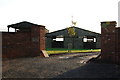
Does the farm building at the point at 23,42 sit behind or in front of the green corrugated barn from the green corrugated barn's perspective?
in front

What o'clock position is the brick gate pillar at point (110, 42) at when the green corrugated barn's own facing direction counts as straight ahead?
The brick gate pillar is roughly at 12 o'clock from the green corrugated barn.

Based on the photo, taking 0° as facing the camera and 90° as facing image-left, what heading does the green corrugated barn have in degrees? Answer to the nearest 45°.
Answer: approximately 0°
